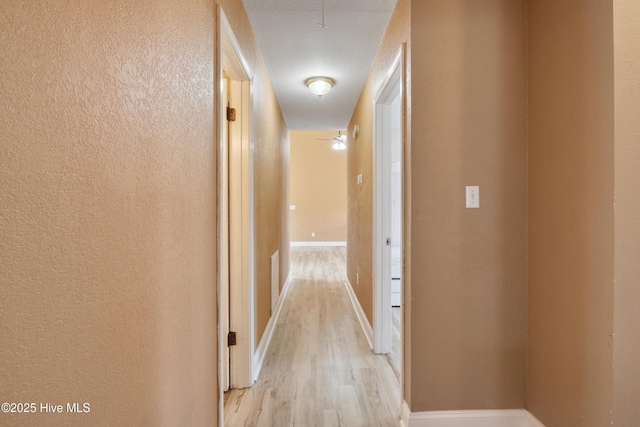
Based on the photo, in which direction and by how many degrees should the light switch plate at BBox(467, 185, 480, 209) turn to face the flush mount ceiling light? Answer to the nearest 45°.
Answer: approximately 135° to its right

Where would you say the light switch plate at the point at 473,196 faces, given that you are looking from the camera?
facing the viewer
